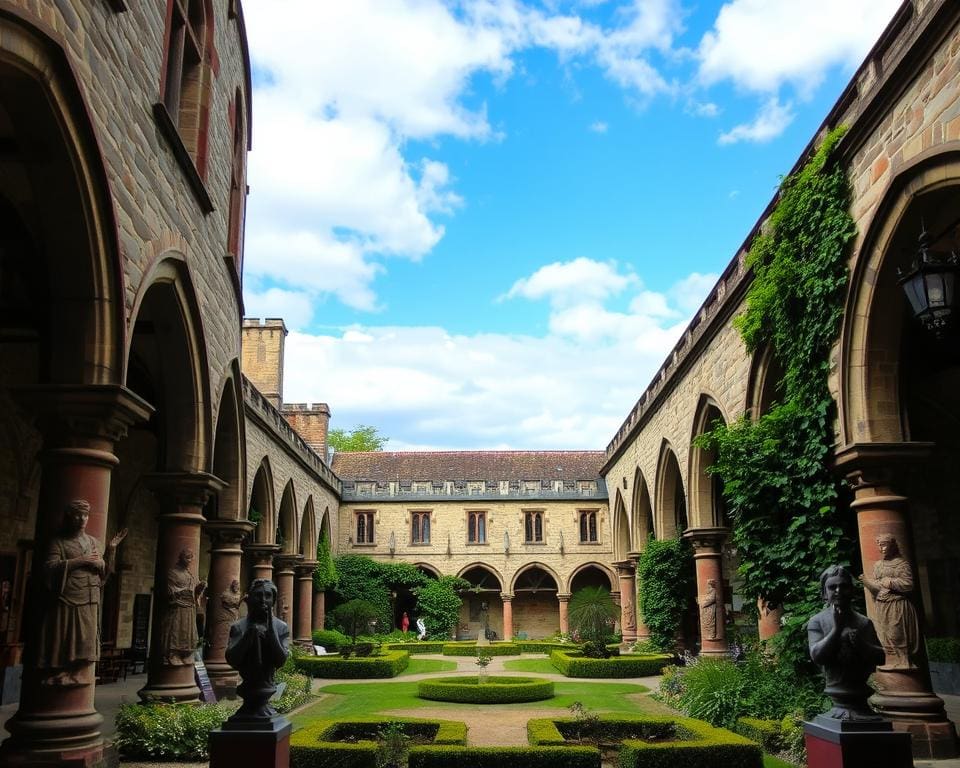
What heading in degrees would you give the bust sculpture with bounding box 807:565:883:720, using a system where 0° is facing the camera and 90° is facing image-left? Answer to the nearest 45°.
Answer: approximately 0°

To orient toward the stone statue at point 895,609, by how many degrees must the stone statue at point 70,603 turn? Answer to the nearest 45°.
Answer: approximately 45° to its left

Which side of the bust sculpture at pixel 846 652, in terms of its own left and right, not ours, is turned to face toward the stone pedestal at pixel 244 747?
right

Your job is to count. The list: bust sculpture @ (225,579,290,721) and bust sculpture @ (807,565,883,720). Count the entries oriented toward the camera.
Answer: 2

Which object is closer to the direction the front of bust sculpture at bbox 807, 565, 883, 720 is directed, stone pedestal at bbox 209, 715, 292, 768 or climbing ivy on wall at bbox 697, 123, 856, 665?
the stone pedestal

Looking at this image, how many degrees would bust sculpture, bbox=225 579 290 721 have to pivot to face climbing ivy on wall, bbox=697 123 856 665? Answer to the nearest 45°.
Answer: approximately 90° to its left

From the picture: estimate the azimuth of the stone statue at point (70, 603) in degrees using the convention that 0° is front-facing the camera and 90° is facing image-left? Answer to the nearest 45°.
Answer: approximately 315°

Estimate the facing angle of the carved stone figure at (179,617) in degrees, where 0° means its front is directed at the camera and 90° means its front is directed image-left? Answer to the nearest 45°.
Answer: approximately 315°

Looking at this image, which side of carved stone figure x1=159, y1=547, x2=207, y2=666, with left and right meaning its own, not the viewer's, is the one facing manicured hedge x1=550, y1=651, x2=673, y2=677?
left
